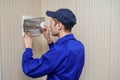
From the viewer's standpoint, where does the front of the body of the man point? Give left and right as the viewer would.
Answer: facing away from the viewer and to the left of the viewer
